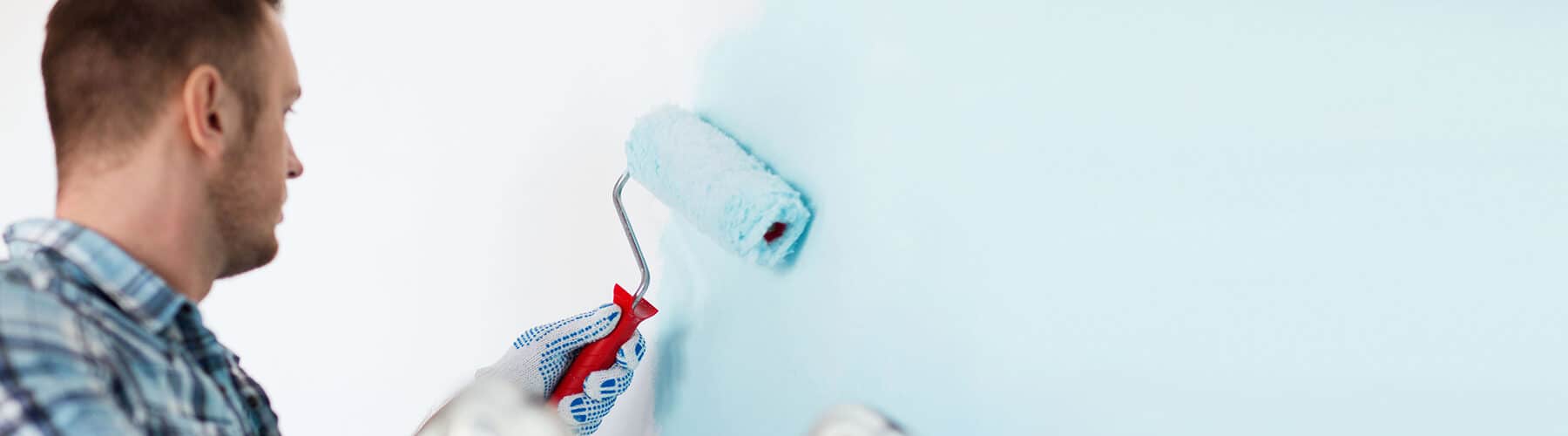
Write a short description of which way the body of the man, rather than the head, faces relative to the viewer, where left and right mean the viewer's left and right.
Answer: facing away from the viewer and to the right of the viewer

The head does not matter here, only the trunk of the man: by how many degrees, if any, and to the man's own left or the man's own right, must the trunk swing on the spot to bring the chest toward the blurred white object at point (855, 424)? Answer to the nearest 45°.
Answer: approximately 45° to the man's own right
